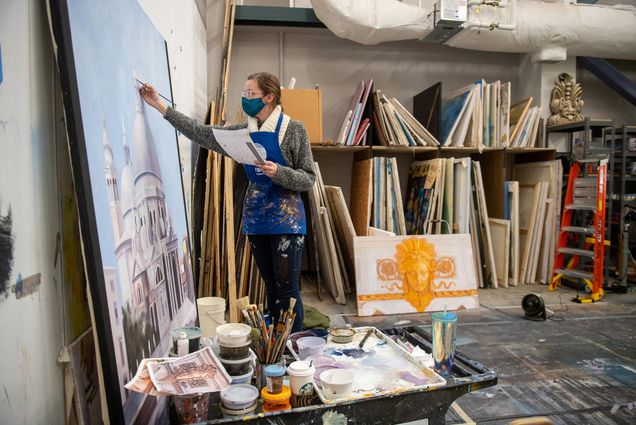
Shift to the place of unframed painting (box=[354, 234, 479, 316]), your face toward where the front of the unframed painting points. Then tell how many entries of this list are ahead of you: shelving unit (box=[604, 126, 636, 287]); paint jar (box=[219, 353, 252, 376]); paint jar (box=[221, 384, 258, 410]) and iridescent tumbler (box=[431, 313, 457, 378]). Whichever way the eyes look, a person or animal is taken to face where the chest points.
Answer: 3

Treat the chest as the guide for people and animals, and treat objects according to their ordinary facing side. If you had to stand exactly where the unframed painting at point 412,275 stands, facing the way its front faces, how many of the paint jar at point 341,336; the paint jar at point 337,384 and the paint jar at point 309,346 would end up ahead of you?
3

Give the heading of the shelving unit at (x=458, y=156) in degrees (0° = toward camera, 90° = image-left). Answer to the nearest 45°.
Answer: approximately 0°

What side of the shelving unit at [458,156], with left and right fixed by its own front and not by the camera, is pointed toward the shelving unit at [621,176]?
left

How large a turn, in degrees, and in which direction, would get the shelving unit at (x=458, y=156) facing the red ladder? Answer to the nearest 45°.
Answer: approximately 90° to its left

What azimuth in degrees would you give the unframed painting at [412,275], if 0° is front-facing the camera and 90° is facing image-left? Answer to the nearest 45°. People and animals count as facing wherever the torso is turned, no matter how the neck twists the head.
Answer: approximately 0°

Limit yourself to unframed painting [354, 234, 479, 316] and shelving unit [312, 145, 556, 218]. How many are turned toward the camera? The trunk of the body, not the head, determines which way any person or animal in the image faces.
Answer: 2

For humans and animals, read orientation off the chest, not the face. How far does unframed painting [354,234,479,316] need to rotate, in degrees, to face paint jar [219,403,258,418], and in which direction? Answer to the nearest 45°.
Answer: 0° — it already faces it
